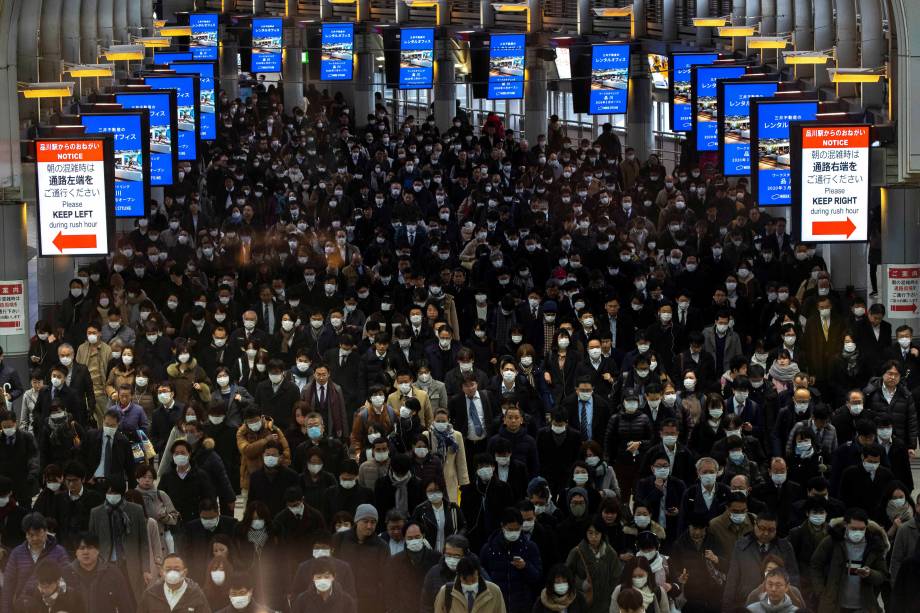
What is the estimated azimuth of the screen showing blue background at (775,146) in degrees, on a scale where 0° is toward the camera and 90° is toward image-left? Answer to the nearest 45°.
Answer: approximately 0°

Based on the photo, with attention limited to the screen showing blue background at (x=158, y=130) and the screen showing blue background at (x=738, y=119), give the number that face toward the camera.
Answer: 2

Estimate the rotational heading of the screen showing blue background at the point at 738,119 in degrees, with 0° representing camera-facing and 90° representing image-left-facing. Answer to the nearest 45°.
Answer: approximately 0°

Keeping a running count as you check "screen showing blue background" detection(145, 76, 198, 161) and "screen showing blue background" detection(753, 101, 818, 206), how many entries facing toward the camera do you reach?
2

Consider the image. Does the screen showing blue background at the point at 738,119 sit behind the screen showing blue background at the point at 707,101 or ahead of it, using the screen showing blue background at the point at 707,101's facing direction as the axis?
ahead

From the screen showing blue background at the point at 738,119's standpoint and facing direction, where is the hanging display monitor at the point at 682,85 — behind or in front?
behind

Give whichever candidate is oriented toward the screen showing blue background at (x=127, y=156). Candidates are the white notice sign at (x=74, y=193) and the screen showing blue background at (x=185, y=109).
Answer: the screen showing blue background at (x=185, y=109)

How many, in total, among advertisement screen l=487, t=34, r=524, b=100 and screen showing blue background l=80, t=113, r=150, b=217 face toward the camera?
2
